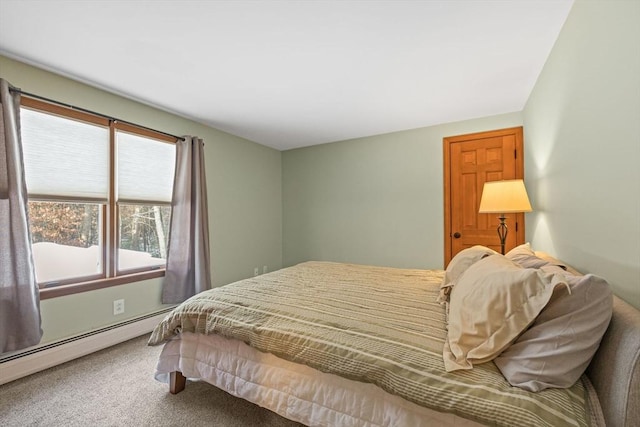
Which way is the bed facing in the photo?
to the viewer's left

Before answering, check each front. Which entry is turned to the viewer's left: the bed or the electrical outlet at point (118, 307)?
the bed

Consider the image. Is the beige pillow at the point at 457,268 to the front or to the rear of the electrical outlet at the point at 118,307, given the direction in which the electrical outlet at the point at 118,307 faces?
to the front

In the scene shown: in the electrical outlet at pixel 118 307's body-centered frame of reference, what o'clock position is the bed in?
The bed is roughly at 1 o'clock from the electrical outlet.

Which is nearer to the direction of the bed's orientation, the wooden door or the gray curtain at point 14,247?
the gray curtain

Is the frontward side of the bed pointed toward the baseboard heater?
yes

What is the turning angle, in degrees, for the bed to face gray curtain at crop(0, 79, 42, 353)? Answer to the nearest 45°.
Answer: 0° — it already faces it

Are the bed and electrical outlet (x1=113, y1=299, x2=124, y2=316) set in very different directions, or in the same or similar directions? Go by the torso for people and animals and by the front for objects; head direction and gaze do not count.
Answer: very different directions

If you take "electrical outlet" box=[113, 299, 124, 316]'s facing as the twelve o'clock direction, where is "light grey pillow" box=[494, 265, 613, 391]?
The light grey pillow is roughly at 1 o'clock from the electrical outlet.

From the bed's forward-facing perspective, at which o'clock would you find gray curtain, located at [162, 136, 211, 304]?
The gray curtain is roughly at 1 o'clock from the bed.
